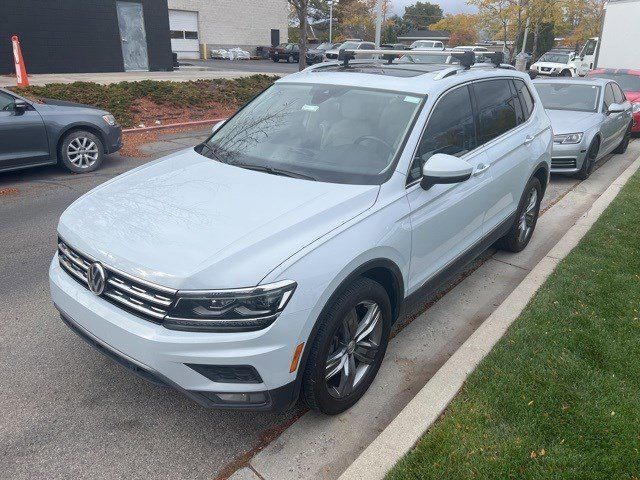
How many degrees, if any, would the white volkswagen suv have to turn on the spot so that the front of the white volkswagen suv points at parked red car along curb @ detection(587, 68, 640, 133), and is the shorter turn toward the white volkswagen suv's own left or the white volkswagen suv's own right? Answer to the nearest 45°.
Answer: approximately 180°

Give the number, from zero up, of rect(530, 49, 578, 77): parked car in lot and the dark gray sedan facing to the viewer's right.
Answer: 1

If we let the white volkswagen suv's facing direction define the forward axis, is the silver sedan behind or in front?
behind

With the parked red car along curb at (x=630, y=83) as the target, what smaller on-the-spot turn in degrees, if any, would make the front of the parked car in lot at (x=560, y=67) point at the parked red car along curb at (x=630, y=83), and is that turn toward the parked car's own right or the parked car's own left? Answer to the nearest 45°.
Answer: approximately 45° to the parked car's own left

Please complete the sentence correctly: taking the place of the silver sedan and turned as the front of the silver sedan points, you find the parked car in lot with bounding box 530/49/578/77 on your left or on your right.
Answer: on your right

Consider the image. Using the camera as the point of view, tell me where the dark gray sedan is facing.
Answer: facing to the right of the viewer

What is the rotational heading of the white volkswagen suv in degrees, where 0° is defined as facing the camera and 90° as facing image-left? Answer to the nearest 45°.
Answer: approximately 45°

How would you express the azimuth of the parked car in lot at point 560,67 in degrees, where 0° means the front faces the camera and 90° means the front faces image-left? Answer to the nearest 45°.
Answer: approximately 45°

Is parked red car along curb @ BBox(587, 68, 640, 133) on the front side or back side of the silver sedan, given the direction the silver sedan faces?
on the back side
